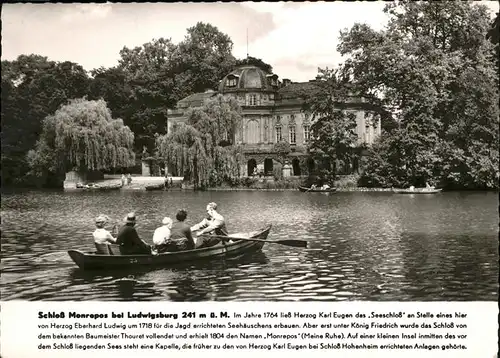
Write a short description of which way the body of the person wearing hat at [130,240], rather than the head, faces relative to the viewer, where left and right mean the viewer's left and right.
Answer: facing away from the viewer and to the right of the viewer

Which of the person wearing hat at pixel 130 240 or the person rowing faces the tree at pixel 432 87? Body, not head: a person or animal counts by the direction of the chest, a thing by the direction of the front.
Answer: the person wearing hat

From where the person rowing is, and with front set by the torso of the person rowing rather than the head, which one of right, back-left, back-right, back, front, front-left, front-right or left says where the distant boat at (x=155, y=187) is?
right

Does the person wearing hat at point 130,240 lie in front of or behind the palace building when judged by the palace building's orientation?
in front

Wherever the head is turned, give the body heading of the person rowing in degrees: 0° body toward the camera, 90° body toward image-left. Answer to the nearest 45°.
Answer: approximately 90°

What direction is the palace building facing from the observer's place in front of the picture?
facing the viewer and to the left of the viewer

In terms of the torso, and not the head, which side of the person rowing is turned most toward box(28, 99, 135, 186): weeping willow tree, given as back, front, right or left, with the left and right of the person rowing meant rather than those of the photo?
right

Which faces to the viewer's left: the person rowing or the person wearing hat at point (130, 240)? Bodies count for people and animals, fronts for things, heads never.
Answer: the person rowing

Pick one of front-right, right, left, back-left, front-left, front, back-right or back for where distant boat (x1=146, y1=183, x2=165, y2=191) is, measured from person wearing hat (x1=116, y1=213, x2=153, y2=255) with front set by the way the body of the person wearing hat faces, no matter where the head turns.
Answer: front-left

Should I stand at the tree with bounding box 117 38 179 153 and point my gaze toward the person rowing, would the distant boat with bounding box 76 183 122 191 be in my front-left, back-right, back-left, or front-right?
front-right

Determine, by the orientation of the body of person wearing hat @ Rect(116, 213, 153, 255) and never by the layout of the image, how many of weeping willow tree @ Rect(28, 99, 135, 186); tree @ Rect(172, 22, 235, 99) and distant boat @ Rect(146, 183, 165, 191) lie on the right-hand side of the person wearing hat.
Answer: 0

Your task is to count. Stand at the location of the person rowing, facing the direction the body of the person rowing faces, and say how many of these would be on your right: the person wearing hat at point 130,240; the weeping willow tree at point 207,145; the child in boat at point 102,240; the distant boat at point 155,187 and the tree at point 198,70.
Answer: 3

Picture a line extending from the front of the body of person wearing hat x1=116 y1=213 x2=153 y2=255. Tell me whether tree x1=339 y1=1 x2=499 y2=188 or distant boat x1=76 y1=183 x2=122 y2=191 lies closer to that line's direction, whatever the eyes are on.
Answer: the tree

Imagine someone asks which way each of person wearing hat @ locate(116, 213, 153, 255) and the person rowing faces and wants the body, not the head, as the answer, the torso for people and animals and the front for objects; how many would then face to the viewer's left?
1

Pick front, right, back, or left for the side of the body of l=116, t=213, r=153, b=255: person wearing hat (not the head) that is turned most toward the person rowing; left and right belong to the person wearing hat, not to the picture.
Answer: front
